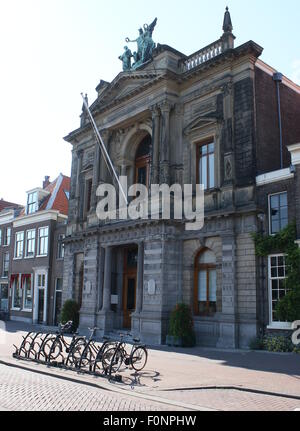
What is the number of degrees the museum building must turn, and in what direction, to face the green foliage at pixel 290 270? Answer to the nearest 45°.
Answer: approximately 90° to its left

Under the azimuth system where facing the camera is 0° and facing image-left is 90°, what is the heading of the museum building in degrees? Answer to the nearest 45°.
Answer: approximately 45°

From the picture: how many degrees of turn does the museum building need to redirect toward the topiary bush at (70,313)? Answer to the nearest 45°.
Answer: approximately 90° to its right

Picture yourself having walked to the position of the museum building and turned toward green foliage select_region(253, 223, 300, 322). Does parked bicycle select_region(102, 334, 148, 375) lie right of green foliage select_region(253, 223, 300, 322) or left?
right
